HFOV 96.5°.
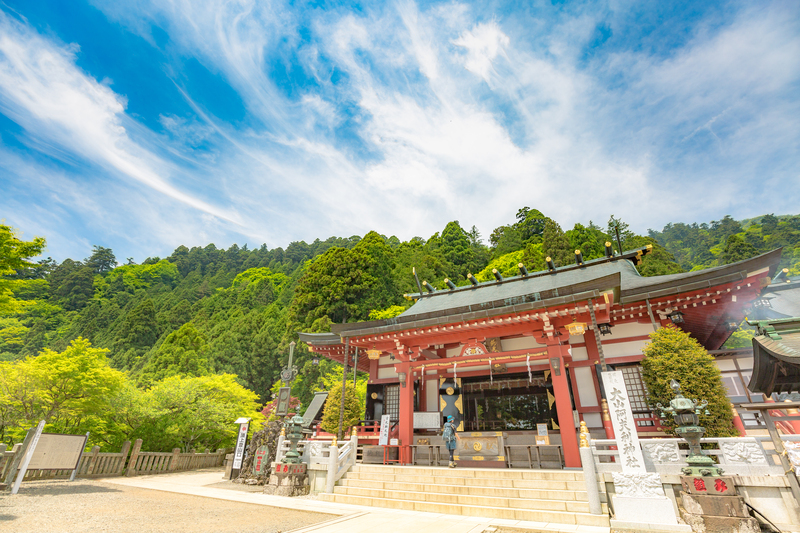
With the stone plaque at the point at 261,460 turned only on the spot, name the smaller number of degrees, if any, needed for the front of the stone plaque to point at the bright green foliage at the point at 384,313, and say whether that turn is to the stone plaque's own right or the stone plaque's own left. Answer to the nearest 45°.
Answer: approximately 135° to the stone plaque's own left

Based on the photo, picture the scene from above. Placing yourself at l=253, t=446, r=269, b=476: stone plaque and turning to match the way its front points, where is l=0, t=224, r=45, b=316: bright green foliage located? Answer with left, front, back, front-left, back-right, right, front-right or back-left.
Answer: right

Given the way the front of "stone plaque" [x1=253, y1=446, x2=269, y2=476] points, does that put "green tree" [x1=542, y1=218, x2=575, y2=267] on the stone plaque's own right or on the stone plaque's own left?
on the stone plaque's own left

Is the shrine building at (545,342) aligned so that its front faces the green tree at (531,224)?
no

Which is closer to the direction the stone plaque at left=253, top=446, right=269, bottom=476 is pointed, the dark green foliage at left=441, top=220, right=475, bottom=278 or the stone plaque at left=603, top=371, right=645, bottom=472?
the stone plaque

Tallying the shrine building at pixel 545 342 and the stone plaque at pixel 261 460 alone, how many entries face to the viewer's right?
0

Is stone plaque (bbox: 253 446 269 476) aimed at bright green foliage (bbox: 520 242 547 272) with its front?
no

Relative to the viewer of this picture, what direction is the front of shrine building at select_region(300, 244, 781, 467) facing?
facing the viewer and to the left of the viewer

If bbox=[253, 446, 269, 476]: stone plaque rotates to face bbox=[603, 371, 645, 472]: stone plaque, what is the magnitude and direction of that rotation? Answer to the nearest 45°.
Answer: approximately 45° to its left

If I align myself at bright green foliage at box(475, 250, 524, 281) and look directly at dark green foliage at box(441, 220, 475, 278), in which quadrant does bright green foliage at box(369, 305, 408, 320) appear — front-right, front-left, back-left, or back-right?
front-left

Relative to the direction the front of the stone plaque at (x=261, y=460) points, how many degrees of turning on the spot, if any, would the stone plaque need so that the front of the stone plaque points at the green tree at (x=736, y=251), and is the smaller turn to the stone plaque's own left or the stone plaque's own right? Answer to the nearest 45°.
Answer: approximately 90° to the stone plaque's own left

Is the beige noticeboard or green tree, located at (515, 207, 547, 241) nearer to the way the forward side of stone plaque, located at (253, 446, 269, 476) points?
the beige noticeboard

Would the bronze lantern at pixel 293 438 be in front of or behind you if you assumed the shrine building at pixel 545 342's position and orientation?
in front

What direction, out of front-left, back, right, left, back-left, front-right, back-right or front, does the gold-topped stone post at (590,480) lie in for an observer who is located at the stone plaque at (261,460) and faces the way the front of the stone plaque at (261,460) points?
front-left

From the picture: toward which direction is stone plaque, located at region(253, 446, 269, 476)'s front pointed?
toward the camera

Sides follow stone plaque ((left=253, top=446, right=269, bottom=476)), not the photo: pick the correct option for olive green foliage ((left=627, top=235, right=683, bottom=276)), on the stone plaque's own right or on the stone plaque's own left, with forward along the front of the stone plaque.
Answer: on the stone plaque's own left

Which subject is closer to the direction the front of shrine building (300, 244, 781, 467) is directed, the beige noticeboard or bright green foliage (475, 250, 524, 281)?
the beige noticeboard

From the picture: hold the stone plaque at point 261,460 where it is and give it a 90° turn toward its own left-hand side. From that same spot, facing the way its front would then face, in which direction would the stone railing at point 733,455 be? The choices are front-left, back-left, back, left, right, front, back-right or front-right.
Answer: front-right

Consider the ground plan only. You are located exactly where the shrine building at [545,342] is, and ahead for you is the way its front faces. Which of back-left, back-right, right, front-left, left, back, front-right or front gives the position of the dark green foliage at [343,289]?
right

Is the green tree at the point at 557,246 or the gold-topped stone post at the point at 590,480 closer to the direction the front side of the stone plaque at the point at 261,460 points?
the gold-topped stone post

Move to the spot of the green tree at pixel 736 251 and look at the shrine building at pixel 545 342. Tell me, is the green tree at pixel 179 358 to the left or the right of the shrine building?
right

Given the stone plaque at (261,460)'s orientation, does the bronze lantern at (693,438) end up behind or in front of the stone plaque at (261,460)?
in front

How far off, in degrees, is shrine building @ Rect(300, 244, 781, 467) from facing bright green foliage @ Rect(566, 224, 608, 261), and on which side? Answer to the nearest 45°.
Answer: approximately 135° to its right

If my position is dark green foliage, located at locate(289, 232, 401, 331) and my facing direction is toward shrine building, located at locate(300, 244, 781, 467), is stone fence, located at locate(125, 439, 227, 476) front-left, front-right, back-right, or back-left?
front-right
